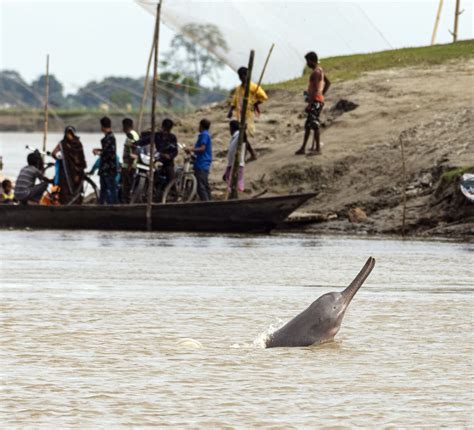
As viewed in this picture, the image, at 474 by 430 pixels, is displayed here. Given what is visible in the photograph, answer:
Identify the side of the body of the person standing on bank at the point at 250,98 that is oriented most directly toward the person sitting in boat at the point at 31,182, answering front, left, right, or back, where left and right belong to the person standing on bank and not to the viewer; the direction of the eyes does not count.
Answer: right

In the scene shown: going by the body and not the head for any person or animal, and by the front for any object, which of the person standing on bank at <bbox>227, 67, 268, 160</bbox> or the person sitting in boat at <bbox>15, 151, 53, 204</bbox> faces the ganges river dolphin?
the person standing on bank

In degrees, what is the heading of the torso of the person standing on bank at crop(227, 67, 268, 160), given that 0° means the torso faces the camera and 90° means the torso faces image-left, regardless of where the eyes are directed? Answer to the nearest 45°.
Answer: approximately 0°

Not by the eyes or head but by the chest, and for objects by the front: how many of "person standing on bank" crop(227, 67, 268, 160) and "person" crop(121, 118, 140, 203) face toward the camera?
1

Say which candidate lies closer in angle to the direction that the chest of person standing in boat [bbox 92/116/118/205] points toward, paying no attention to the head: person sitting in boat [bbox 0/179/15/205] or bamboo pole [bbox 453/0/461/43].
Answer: the person sitting in boat
